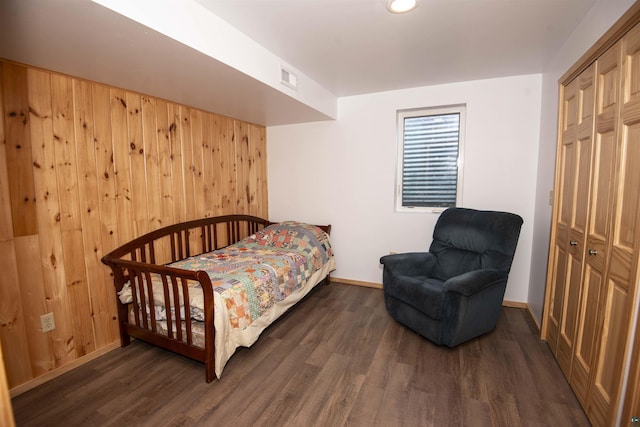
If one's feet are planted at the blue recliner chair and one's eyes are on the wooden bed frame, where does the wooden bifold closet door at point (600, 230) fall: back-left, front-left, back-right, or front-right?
back-left

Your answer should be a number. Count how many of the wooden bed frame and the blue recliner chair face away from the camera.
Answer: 0

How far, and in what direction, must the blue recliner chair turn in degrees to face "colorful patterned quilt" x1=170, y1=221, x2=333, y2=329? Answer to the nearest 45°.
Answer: approximately 45° to its right

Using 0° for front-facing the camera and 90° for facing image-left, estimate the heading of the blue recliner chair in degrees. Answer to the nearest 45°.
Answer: approximately 45°

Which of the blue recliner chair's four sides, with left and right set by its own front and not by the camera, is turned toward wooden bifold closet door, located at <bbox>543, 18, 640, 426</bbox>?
left

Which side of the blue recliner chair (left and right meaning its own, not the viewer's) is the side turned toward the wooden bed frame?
front

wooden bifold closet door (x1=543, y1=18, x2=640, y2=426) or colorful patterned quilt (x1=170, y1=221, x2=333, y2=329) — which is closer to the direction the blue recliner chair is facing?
the colorful patterned quilt
